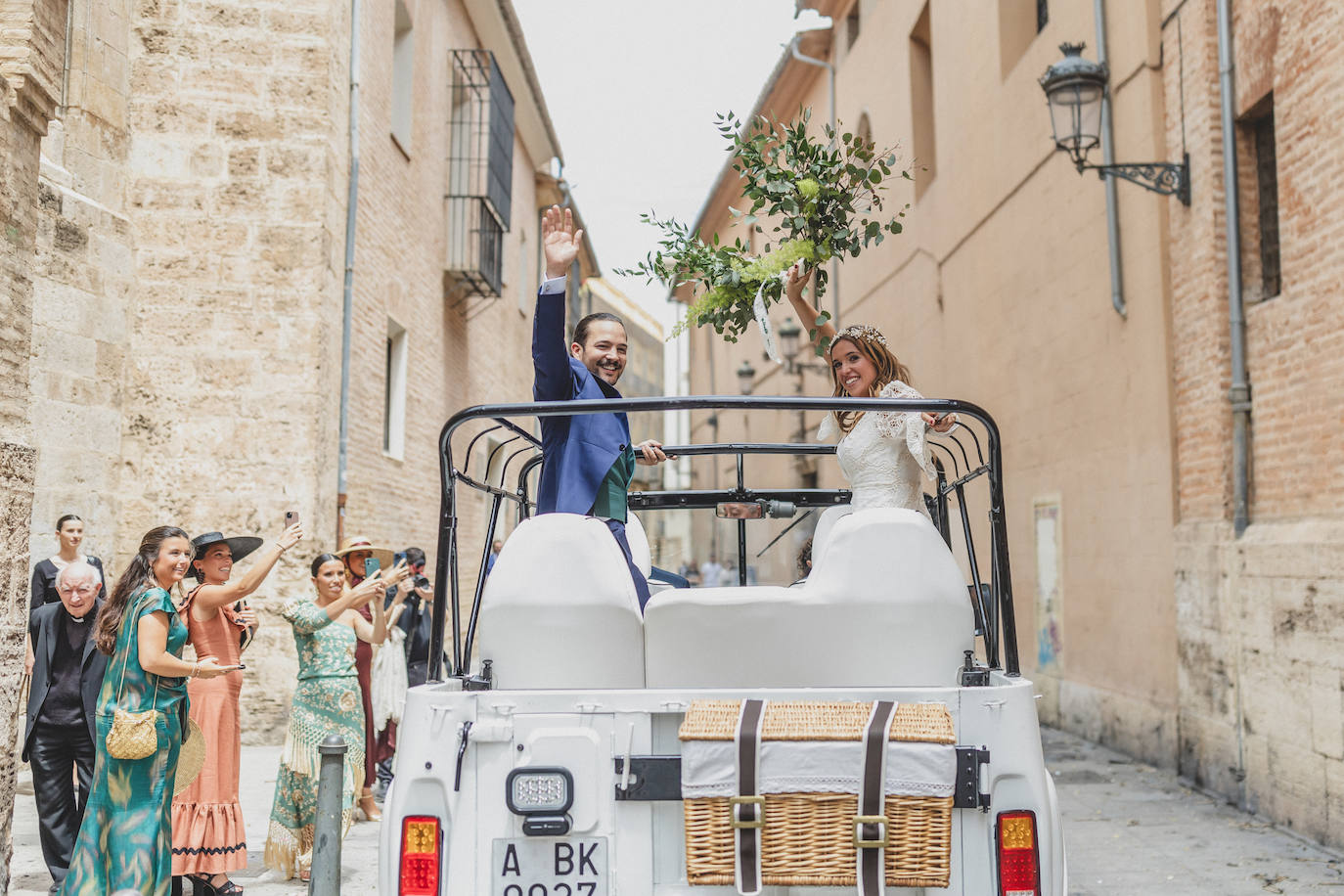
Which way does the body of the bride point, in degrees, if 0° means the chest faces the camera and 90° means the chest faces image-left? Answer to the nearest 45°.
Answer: approximately 45°

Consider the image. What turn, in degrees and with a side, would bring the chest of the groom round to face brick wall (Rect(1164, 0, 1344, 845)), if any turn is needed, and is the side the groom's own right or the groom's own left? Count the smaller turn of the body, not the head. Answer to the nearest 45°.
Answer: approximately 90° to the groom's own left

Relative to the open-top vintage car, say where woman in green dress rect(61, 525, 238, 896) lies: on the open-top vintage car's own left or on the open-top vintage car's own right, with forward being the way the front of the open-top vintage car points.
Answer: on the open-top vintage car's own left

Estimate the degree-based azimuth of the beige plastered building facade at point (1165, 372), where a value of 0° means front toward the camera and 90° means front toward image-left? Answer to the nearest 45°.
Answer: approximately 45°
